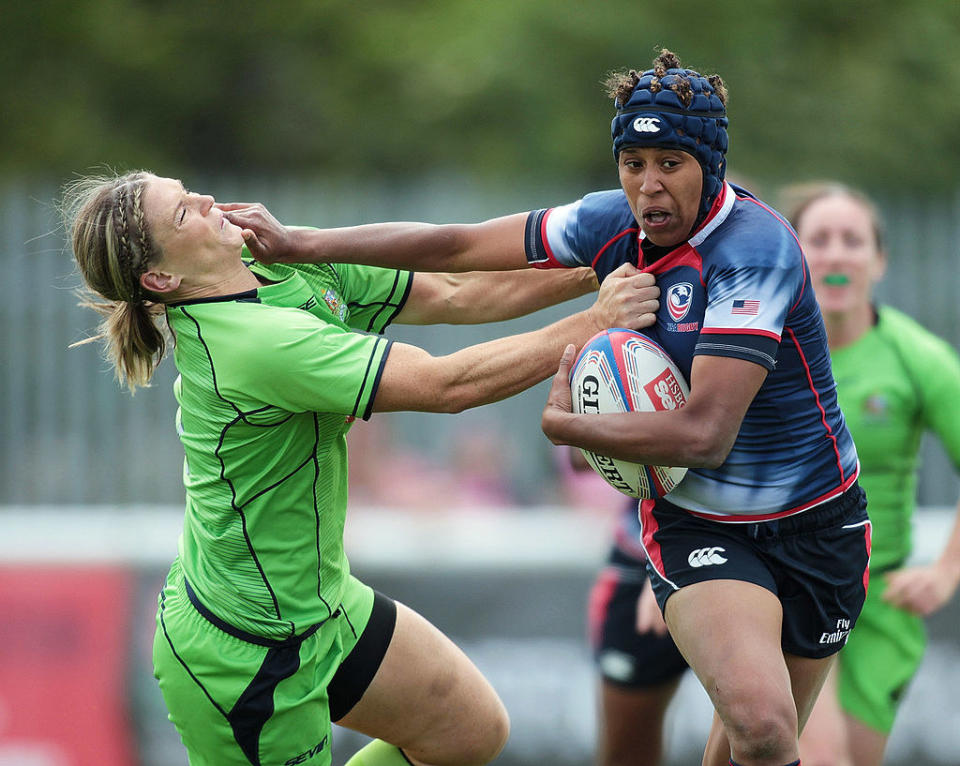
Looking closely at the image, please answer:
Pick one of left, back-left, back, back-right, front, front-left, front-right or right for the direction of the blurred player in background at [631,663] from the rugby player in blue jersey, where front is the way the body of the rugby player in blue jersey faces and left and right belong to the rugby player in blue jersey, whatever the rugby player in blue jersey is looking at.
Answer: back-right

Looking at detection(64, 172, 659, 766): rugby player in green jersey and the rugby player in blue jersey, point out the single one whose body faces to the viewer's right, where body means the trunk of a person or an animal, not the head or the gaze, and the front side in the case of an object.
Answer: the rugby player in green jersey

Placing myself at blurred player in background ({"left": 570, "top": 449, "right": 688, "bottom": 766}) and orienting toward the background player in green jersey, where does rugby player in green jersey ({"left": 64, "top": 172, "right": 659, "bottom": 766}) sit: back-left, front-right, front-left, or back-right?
back-right

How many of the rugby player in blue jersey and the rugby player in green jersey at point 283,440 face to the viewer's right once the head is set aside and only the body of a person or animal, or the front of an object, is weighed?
1

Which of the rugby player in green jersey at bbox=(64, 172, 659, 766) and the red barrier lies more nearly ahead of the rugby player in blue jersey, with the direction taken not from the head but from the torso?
the rugby player in green jersey

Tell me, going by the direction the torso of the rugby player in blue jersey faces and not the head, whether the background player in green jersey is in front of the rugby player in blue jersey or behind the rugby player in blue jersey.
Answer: behind

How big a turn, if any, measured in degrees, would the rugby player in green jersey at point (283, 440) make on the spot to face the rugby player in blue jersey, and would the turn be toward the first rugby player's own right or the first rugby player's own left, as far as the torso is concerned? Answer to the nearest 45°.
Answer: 0° — they already face them

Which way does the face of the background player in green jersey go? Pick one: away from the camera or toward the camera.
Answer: toward the camera

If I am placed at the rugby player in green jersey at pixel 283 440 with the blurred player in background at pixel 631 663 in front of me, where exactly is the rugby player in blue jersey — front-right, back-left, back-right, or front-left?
front-right

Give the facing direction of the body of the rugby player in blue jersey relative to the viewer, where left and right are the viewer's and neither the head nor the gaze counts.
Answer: facing the viewer and to the left of the viewer

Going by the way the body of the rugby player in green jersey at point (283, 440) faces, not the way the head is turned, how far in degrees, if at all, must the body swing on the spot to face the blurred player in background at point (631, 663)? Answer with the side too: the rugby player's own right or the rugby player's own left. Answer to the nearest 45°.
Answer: approximately 45° to the rugby player's own left

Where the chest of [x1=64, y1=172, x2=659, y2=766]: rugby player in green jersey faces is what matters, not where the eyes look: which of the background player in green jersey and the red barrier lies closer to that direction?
the background player in green jersey

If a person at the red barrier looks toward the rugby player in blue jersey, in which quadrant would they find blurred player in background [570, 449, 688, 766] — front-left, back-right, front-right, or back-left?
front-left

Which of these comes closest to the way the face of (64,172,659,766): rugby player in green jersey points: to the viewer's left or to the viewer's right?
to the viewer's right

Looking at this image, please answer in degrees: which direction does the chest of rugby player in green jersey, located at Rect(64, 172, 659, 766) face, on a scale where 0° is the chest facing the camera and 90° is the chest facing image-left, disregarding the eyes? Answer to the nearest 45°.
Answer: approximately 270°
